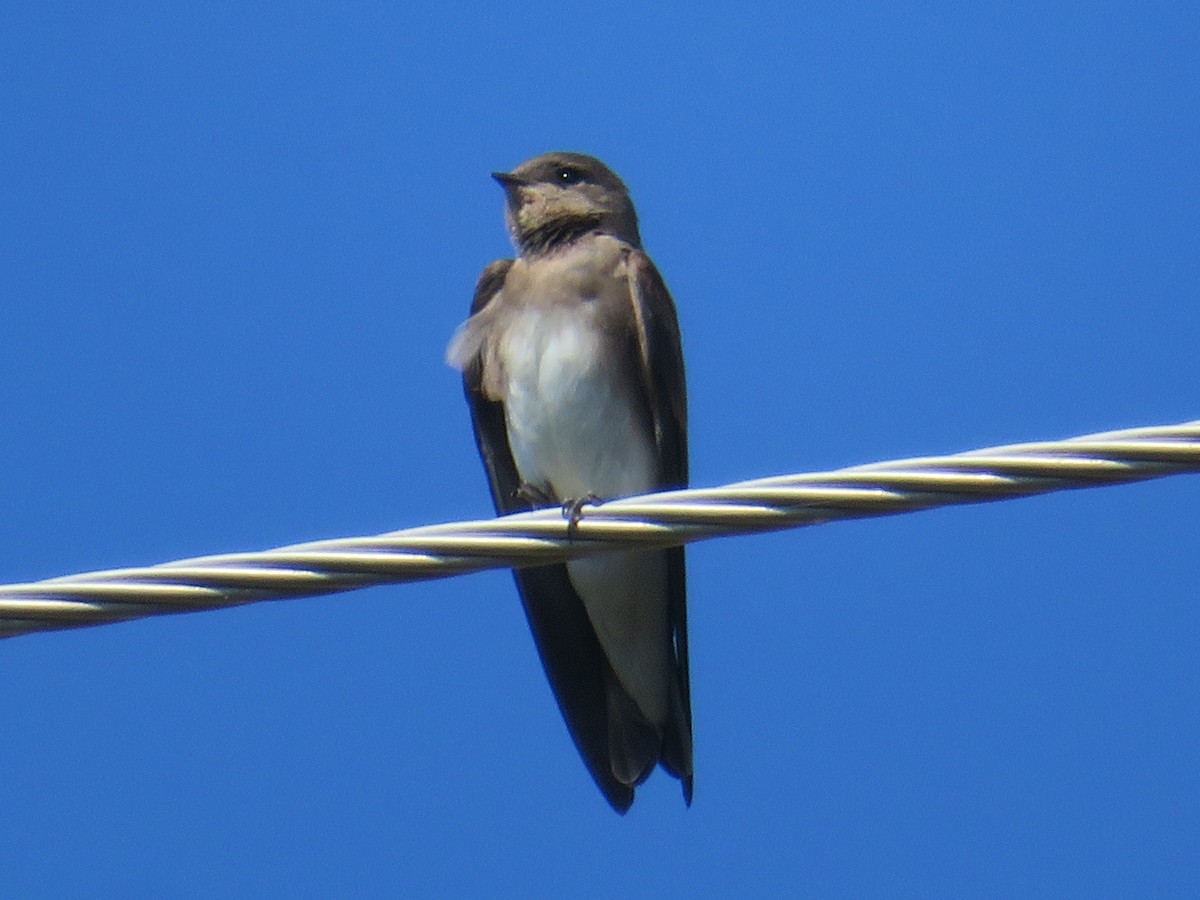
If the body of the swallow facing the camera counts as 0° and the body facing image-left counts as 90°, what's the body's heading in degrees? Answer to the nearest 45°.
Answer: approximately 45°
